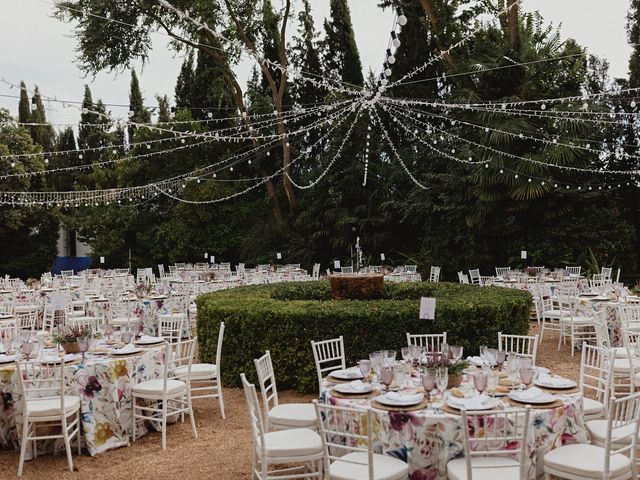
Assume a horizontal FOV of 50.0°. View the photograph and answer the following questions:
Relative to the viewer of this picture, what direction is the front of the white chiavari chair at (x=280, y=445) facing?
facing to the right of the viewer

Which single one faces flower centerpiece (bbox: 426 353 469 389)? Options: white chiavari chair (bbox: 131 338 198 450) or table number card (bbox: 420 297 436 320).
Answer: the table number card

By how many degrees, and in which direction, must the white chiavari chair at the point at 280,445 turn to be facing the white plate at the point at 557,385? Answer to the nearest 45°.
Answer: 0° — it already faces it

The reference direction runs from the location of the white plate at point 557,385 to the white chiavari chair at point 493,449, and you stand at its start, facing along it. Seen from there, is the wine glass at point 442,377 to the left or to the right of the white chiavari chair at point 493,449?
right

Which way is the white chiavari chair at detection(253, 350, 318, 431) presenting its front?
to the viewer's right

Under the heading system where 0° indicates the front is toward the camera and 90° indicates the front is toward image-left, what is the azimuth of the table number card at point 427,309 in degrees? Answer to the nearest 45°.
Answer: approximately 0°

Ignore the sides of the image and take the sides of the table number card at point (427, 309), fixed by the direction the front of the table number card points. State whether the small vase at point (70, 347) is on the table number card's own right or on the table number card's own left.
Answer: on the table number card's own right

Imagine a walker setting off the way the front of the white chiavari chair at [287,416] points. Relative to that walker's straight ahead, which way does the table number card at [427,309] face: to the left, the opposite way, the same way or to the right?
to the right

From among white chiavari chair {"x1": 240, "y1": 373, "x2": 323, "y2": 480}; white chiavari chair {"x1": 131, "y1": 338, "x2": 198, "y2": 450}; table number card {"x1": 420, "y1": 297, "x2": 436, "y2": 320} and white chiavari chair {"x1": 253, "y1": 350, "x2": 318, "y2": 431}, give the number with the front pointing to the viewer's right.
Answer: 2

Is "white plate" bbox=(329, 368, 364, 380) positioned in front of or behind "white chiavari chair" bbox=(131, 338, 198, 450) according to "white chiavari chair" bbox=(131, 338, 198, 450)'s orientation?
behind

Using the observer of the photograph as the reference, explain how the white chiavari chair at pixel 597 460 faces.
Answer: facing away from the viewer and to the left of the viewer

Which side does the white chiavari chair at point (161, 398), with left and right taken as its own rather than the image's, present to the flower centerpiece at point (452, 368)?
back
